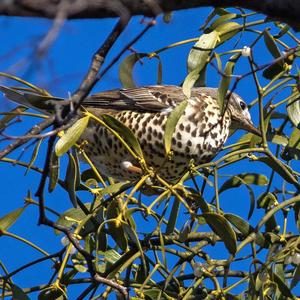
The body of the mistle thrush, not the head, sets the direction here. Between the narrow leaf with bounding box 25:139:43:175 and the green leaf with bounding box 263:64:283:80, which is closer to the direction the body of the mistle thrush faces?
the green leaf

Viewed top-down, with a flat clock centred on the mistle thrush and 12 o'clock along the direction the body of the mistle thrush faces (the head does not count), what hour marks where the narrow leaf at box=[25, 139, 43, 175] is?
The narrow leaf is roughly at 6 o'clock from the mistle thrush.

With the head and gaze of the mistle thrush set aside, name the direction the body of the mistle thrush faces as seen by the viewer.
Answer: to the viewer's right
